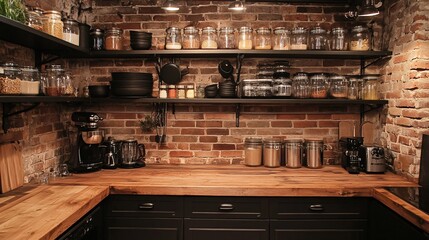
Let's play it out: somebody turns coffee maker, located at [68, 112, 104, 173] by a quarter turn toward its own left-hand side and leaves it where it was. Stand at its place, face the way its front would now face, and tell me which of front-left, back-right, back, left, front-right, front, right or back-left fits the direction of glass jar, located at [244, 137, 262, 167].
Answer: front-right

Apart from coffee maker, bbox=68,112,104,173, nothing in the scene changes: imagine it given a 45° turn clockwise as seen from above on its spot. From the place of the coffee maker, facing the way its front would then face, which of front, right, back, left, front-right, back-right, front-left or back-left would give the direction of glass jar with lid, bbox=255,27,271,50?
left

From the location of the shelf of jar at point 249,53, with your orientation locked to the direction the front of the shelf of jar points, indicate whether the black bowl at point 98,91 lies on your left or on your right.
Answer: on your right

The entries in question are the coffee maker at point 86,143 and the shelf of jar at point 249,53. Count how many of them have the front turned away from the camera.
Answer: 0

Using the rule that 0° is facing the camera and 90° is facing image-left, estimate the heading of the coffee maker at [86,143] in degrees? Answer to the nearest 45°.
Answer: approximately 315°

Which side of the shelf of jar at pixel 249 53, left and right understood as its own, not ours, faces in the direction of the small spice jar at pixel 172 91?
right

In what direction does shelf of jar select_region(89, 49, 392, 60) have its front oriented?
toward the camera
